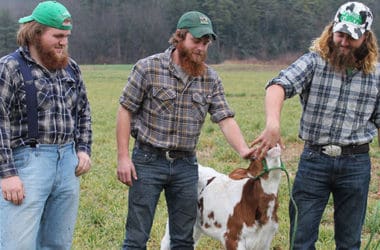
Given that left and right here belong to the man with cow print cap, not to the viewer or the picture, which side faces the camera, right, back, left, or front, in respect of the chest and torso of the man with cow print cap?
front

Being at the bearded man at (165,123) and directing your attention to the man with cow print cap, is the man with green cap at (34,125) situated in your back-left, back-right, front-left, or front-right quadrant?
back-right

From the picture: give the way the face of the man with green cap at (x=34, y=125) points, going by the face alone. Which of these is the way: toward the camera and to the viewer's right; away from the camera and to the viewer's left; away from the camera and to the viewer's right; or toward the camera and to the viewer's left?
toward the camera and to the viewer's right

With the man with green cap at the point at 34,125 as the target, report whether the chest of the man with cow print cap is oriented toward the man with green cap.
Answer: no

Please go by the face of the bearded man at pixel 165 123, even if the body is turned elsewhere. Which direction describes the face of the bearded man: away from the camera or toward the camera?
toward the camera

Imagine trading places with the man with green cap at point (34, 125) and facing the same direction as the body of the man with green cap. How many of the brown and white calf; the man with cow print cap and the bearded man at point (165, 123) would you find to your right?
0

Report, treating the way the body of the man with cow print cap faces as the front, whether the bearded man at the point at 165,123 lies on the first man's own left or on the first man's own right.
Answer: on the first man's own right

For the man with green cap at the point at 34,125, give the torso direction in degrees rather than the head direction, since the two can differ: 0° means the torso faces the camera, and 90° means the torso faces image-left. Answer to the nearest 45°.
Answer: approximately 315°

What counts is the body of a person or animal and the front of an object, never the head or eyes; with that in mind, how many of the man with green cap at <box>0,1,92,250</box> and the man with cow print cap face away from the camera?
0

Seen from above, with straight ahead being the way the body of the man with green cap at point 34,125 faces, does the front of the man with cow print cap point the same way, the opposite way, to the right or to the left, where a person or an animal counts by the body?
to the right

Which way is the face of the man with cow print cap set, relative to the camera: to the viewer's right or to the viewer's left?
to the viewer's left
